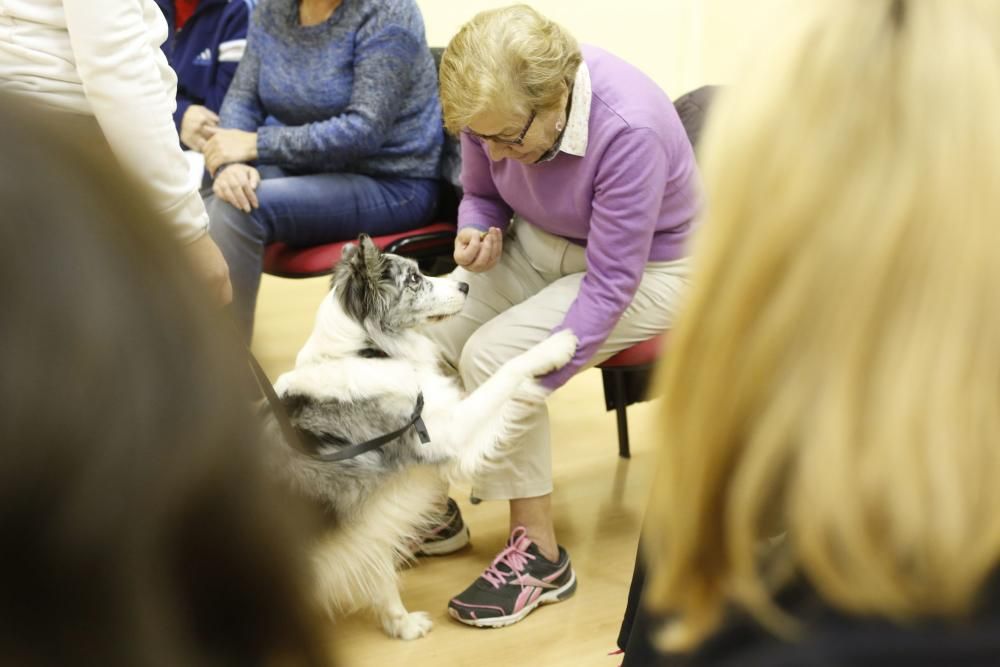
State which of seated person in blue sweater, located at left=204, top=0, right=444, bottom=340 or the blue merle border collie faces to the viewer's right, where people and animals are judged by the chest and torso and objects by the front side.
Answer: the blue merle border collie

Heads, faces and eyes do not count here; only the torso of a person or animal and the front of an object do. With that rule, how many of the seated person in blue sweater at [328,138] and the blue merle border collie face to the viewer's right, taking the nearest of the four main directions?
1

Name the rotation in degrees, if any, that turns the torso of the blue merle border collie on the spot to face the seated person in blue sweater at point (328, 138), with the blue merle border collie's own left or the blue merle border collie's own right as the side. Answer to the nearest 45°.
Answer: approximately 90° to the blue merle border collie's own left

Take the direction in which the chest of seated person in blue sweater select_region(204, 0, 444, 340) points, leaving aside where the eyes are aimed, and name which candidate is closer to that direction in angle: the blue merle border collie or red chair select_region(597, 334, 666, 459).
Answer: the blue merle border collie

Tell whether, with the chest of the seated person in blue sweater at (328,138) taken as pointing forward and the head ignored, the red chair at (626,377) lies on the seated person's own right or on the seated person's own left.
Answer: on the seated person's own left

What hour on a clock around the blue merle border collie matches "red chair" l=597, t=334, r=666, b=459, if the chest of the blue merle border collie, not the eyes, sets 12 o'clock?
The red chair is roughly at 11 o'clock from the blue merle border collie.

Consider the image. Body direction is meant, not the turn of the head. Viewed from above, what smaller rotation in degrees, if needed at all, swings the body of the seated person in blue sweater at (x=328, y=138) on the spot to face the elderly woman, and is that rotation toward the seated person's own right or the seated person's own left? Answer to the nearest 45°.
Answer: approximately 90° to the seated person's own left

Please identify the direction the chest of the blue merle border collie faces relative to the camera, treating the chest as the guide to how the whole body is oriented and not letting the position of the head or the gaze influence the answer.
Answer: to the viewer's right

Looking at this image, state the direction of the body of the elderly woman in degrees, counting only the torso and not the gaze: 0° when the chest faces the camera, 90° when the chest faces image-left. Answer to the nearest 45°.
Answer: approximately 45°

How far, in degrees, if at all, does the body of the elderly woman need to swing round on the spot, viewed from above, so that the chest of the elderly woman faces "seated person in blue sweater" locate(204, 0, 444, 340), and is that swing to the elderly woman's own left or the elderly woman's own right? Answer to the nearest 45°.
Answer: approximately 90° to the elderly woman's own right

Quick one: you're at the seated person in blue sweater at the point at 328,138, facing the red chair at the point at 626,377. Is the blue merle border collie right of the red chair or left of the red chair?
right
